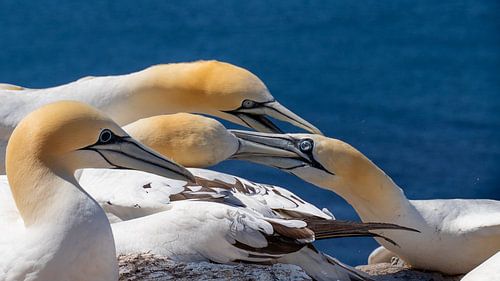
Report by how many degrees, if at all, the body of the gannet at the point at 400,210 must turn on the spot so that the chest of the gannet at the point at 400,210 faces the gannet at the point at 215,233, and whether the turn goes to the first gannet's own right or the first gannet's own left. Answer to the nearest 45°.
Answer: approximately 45° to the first gannet's own left

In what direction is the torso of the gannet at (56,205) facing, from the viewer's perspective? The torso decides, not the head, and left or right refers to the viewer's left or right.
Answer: facing to the right of the viewer

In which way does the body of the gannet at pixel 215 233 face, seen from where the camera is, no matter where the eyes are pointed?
to the viewer's left

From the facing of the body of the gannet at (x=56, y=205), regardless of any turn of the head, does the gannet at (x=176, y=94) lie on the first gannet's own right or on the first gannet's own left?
on the first gannet's own left

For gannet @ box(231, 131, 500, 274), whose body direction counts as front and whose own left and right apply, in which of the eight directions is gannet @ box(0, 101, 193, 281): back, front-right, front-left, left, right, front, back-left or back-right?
front-left

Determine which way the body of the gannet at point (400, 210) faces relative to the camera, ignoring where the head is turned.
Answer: to the viewer's left

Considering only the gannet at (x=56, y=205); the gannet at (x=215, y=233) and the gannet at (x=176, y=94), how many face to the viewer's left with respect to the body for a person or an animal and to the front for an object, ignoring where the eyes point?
1

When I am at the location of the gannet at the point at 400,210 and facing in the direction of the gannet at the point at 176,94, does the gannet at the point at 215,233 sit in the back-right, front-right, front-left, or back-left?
front-left

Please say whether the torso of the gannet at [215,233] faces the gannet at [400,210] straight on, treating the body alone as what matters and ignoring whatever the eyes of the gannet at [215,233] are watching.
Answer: no

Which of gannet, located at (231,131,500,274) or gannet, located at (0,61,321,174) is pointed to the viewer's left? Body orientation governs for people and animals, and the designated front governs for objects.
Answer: gannet, located at (231,131,500,274)

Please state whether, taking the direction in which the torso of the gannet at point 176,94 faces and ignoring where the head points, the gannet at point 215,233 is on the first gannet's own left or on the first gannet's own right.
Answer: on the first gannet's own right

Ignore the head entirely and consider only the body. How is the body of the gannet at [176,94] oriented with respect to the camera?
to the viewer's right

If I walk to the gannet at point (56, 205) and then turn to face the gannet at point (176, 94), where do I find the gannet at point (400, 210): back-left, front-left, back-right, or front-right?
front-right

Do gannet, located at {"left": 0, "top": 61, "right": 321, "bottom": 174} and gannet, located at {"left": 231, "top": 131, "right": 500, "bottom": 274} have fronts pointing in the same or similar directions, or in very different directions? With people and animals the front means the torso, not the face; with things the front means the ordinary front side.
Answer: very different directions

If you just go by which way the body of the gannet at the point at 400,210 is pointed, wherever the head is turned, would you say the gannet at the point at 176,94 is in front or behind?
in front

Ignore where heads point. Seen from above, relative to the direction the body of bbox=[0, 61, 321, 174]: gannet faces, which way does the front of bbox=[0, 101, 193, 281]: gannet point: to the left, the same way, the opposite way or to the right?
the same way
